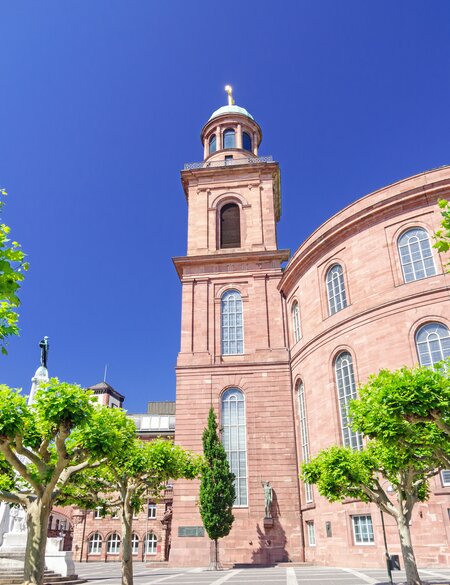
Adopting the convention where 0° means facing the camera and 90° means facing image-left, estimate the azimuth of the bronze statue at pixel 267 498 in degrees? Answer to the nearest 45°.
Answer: approximately 0°

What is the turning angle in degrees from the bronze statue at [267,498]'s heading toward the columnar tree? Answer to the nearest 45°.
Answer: approximately 45° to its right

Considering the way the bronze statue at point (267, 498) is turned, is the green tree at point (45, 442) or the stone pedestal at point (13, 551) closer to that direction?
the green tree

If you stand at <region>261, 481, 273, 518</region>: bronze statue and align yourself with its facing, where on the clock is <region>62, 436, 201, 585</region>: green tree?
The green tree is roughly at 1 o'clock from the bronze statue.

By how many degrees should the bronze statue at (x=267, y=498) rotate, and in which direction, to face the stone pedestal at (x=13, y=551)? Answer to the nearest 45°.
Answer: approximately 45° to its right

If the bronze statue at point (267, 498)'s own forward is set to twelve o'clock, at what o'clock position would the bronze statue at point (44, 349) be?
the bronze statue at point (44, 349) is roughly at 2 o'clock from the bronze statue at point (267, 498).
